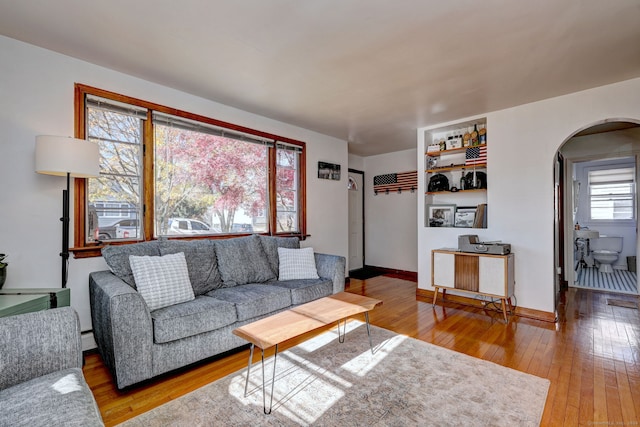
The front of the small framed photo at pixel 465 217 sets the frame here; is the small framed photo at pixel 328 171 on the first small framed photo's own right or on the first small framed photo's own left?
on the first small framed photo's own right

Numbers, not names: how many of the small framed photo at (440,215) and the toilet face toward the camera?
2

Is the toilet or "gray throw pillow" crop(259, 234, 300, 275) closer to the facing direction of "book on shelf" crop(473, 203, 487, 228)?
the gray throw pillow

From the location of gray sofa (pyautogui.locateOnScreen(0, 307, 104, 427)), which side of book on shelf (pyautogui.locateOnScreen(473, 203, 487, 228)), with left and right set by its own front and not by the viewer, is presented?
front

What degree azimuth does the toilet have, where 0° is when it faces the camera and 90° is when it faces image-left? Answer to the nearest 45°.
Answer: approximately 0°

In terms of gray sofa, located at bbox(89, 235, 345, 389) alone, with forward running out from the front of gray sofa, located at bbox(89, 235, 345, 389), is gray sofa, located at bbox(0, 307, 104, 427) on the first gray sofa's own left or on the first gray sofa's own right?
on the first gray sofa's own right

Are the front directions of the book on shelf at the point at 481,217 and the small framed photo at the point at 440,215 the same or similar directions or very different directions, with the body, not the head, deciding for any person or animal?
same or similar directions

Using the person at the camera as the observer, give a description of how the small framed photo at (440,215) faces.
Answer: facing the viewer

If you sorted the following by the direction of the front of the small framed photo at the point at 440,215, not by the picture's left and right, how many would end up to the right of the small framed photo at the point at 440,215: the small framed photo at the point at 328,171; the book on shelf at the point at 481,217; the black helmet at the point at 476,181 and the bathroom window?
1

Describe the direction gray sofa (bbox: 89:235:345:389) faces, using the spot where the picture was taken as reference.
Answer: facing the viewer and to the right of the viewer

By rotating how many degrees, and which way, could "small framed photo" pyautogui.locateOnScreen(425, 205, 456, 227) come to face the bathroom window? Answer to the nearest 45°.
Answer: approximately 135° to its left

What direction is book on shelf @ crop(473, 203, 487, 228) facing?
toward the camera

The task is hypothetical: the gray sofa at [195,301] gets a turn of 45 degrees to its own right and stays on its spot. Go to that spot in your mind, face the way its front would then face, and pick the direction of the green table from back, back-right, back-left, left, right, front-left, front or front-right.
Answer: right

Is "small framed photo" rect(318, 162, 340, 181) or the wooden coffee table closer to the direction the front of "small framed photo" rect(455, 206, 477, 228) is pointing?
the wooden coffee table

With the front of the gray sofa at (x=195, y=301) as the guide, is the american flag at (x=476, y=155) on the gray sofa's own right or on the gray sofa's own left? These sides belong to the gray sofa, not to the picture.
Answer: on the gray sofa's own left

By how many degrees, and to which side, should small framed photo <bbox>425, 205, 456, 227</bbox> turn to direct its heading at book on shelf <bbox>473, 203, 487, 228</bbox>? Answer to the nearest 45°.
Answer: approximately 45° to its left

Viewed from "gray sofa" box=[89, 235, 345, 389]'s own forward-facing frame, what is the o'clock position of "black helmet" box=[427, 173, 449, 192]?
The black helmet is roughly at 10 o'clock from the gray sofa.
